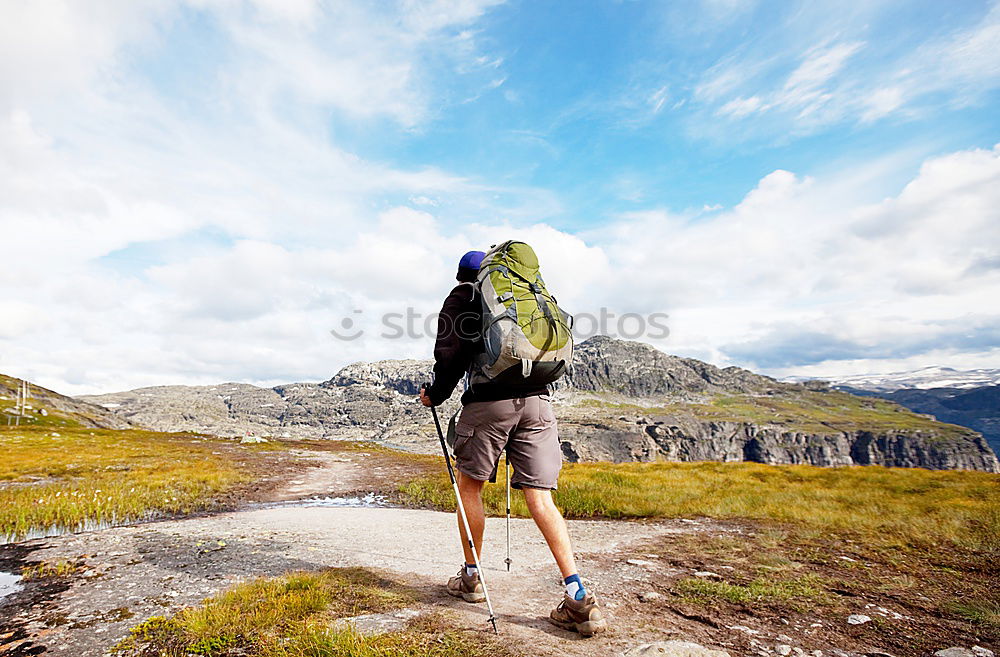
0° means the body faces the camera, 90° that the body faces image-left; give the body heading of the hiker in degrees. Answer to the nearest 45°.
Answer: approximately 135°
